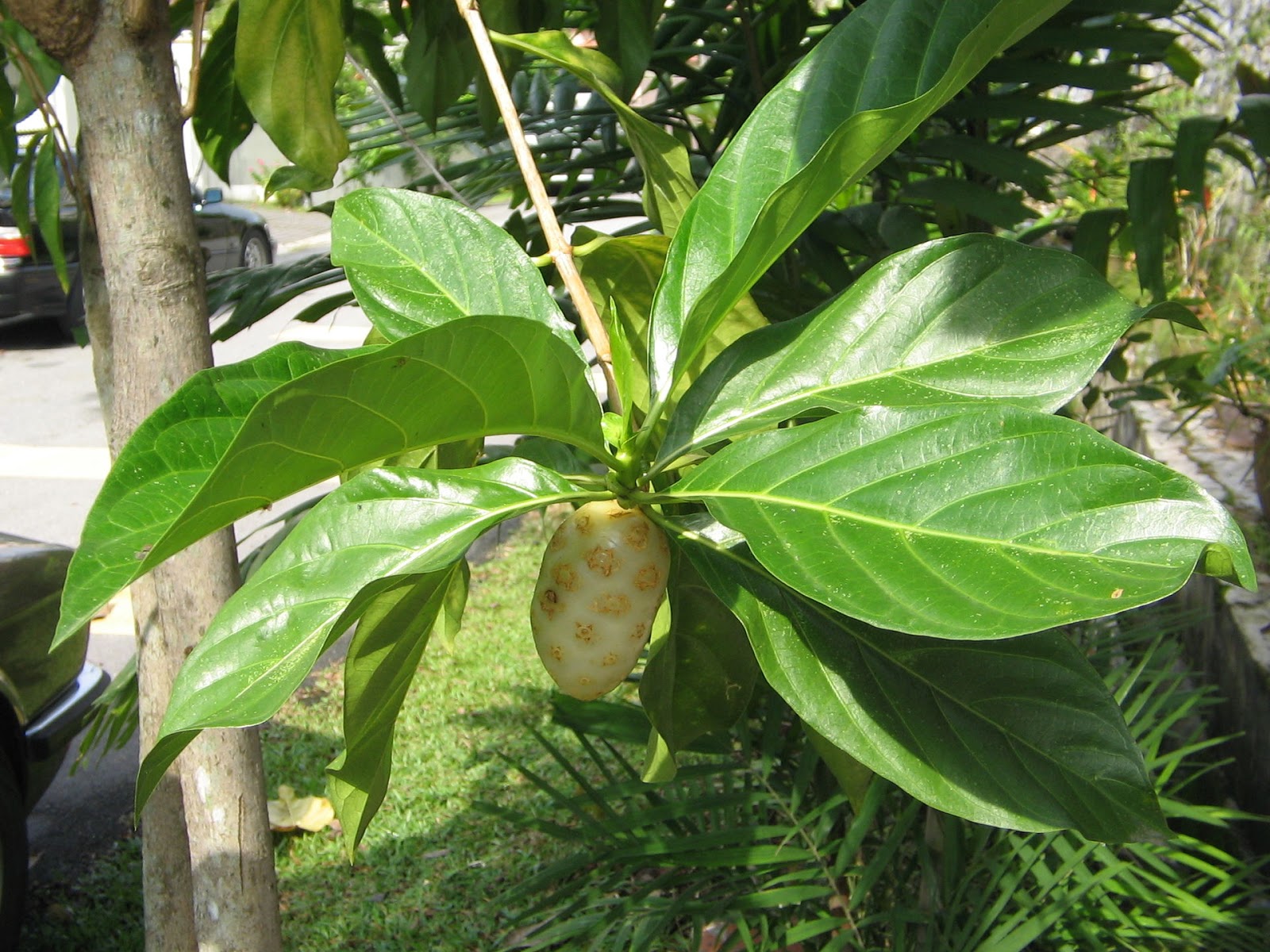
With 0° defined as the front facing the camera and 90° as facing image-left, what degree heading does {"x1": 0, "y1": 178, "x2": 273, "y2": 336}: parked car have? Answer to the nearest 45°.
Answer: approximately 225°

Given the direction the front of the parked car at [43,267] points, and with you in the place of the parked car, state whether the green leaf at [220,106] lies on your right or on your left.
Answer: on your right

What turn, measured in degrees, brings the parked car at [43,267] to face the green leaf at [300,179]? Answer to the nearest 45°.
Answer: approximately 135° to its right

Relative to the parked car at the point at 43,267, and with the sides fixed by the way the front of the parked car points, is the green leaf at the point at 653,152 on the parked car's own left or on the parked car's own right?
on the parked car's own right

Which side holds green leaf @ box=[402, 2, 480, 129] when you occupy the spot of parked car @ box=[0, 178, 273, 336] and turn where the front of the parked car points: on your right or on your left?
on your right

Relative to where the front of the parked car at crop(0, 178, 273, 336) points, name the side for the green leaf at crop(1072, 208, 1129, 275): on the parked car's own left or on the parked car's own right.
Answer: on the parked car's own right

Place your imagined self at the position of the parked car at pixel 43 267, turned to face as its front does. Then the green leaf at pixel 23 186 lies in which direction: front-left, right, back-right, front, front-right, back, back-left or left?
back-right

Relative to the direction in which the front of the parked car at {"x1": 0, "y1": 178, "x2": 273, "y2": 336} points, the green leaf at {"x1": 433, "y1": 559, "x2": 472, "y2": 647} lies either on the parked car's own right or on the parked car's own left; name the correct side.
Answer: on the parked car's own right
